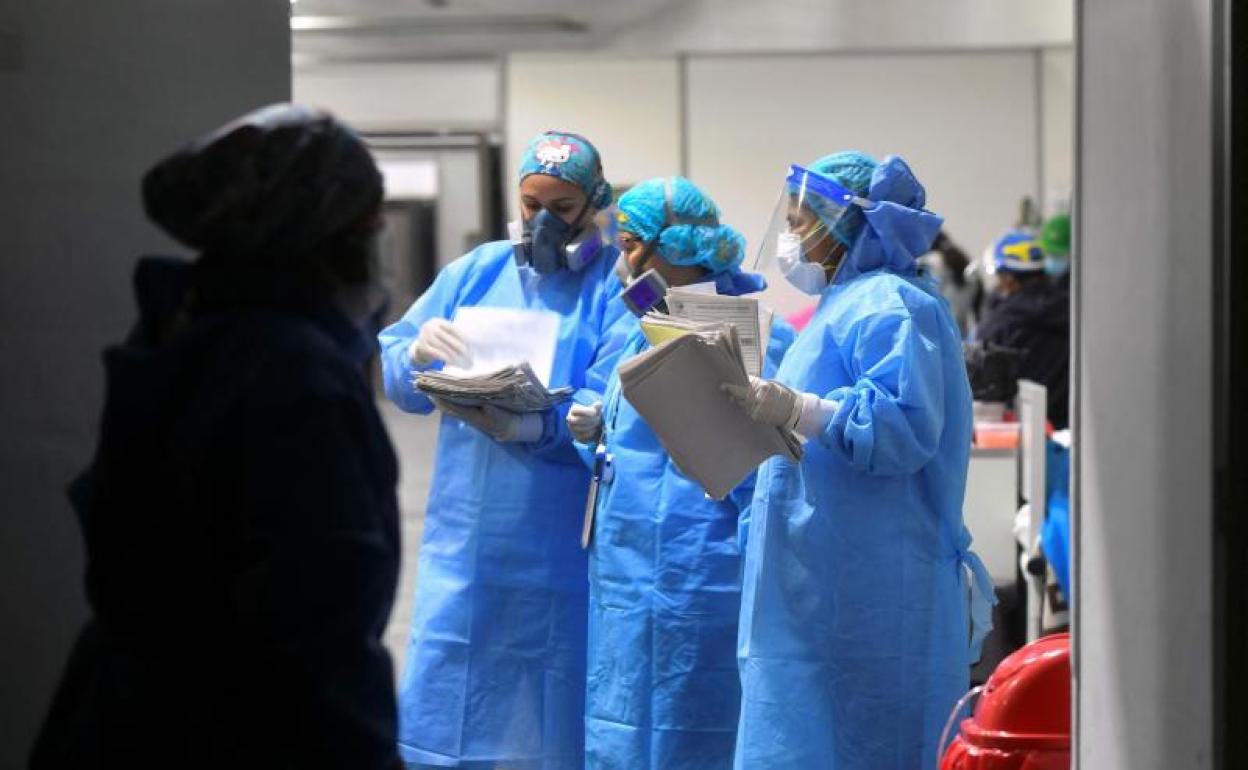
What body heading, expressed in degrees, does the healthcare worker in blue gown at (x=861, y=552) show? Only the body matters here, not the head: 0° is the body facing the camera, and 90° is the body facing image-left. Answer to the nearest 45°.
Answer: approximately 90°
